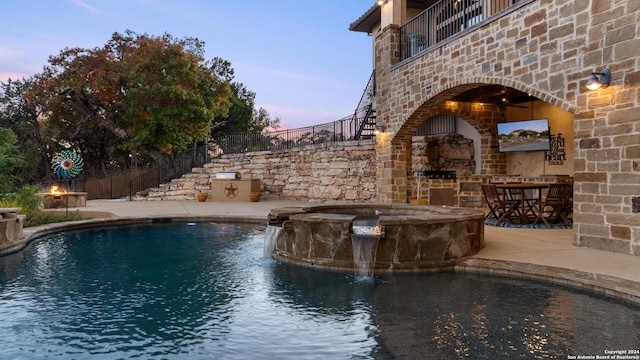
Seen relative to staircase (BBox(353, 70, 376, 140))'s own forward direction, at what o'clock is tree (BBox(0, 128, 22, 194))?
The tree is roughly at 12 o'clock from the staircase.

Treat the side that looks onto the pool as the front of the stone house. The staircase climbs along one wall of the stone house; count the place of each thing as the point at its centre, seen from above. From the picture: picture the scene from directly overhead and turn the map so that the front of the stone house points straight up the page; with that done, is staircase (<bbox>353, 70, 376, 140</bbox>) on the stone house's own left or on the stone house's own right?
on the stone house's own right

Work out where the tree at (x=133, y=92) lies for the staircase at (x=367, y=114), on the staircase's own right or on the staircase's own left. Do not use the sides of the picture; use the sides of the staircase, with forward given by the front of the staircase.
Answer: on the staircase's own right

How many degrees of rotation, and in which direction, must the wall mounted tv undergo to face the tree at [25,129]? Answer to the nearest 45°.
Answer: approximately 45° to its right

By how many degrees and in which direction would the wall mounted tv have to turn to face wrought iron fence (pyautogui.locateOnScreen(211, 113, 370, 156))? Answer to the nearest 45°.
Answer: approximately 45° to its right

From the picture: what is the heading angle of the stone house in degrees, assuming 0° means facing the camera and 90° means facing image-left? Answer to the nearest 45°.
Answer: approximately 45°
